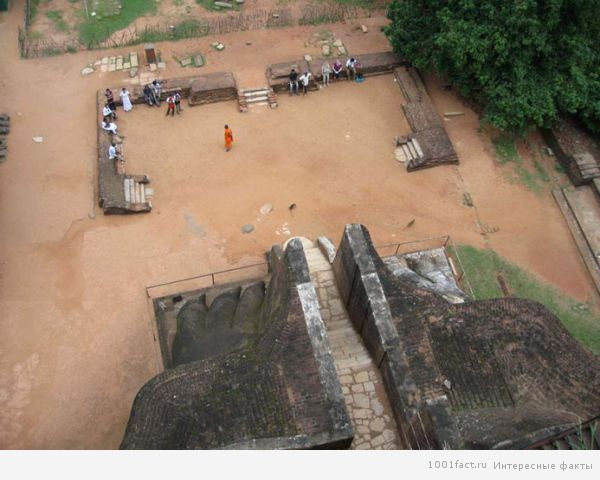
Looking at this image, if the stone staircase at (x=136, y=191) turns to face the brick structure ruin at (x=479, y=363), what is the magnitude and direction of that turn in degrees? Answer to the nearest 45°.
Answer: approximately 45° to its right

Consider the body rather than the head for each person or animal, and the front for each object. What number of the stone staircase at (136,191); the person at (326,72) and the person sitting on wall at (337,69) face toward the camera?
2

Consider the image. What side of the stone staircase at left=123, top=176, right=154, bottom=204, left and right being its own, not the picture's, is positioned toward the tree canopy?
front

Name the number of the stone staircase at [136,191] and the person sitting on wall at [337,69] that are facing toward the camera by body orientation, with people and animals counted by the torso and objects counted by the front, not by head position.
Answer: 1

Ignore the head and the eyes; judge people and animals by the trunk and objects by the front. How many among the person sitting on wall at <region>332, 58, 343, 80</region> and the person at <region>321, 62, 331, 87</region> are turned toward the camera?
2

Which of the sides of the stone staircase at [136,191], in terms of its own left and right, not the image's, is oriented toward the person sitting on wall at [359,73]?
front

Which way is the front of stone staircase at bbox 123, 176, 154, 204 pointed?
to the viewer's right

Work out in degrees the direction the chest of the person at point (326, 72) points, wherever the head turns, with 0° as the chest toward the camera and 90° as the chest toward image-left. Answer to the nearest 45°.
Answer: approximately 0°
